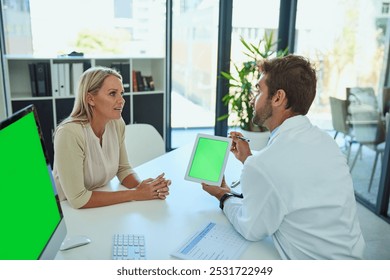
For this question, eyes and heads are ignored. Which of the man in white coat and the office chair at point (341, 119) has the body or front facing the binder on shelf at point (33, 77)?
the man in white coat

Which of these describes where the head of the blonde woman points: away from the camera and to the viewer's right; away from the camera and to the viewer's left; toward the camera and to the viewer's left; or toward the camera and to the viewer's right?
toward the camera and to the viewer's right

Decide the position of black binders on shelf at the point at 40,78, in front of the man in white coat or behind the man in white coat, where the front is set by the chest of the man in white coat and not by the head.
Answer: in front

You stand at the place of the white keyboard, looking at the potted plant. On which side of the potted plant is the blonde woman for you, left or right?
left

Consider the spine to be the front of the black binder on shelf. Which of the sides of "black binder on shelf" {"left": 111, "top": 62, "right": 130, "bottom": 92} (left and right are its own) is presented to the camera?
front

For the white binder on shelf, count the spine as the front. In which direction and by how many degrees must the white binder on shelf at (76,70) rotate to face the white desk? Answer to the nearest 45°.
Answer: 0° — it already faces it

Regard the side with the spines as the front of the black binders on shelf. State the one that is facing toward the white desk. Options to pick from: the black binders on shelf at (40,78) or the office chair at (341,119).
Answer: the black binders on shelf

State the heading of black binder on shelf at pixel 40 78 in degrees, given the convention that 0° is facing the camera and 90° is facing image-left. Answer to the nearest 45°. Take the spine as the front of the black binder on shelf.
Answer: approximately 0°

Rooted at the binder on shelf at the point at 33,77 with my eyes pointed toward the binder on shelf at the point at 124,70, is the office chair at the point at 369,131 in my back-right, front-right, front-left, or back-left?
front-right

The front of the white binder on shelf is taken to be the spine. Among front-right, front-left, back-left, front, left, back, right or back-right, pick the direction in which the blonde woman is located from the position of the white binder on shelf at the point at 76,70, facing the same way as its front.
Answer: front

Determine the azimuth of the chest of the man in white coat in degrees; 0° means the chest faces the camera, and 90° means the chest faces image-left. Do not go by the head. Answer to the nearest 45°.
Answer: approximately 135°

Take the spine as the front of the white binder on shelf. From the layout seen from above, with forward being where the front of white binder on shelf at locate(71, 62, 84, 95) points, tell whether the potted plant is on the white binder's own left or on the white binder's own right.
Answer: on the white binder's own left

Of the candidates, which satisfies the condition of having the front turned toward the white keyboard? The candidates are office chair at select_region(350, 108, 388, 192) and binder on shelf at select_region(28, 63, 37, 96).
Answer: the binder on shelf

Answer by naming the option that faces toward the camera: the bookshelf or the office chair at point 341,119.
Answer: the bookshelf

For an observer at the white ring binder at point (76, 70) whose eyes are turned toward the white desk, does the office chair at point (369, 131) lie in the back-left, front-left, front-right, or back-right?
front-left

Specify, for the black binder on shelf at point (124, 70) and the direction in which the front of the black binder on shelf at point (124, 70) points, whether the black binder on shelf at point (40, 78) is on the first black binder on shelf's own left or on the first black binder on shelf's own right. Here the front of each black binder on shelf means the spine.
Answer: on the first black binder on shelf's own right

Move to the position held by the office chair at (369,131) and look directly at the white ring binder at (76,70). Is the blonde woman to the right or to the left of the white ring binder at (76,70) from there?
left

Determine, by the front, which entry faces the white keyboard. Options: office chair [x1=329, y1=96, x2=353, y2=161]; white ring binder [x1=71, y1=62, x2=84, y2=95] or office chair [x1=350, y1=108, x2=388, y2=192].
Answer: the white ring binder

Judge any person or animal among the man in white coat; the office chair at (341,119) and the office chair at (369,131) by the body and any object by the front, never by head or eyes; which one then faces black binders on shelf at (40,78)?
the man in white coat

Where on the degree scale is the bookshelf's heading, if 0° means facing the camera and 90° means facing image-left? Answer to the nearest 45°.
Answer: approximately 0°

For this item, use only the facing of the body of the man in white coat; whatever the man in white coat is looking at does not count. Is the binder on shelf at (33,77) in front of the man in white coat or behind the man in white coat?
in front
